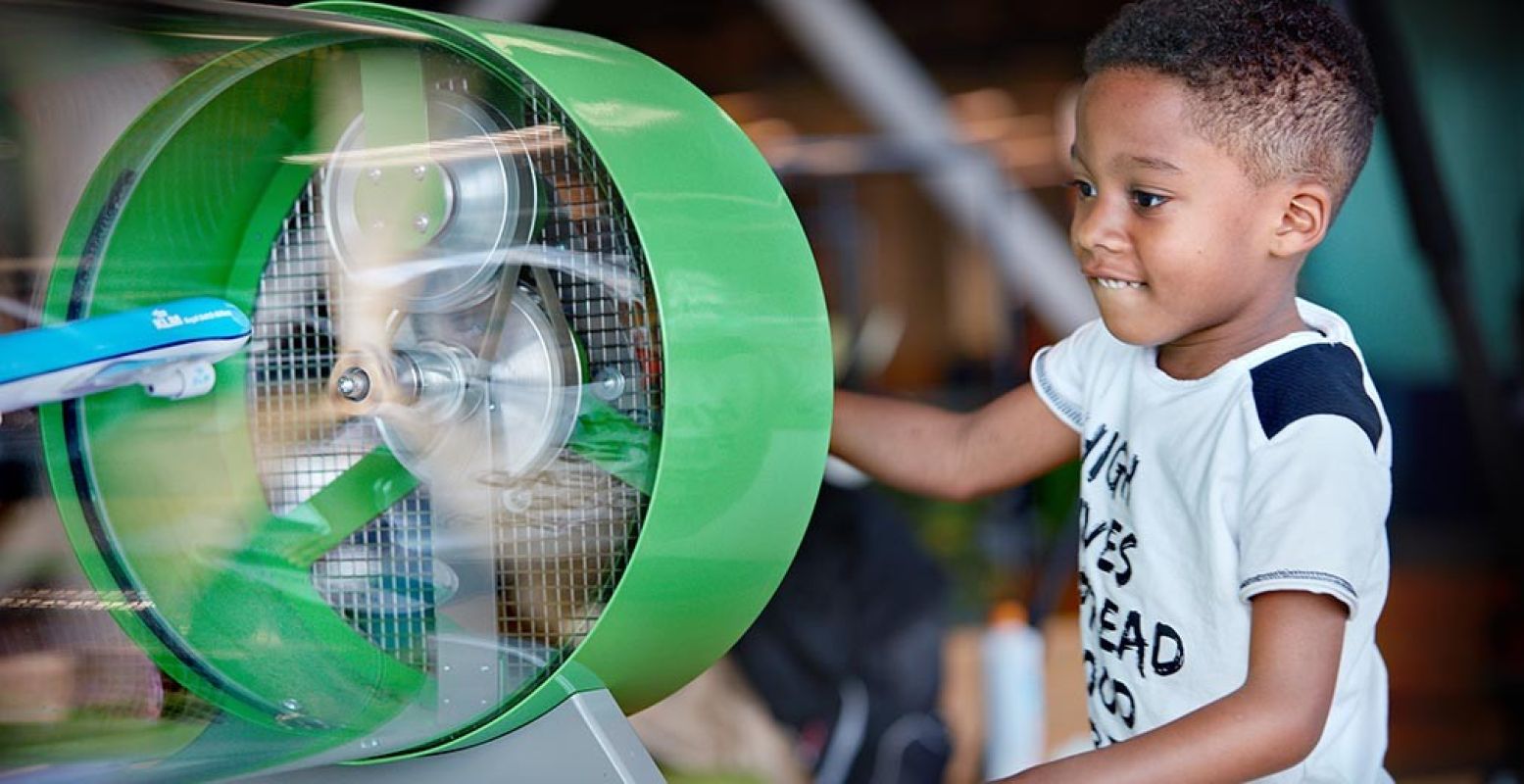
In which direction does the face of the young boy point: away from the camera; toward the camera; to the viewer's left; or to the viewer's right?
to the viewer's left

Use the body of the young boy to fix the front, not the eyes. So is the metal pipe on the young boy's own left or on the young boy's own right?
on the young boy's own right

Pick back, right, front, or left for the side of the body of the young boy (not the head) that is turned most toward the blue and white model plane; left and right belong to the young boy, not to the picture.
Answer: front

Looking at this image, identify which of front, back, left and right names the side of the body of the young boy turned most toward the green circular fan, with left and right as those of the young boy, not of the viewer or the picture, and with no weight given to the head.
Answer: front

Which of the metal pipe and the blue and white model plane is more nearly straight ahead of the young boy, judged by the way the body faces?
the blue and white model plane
